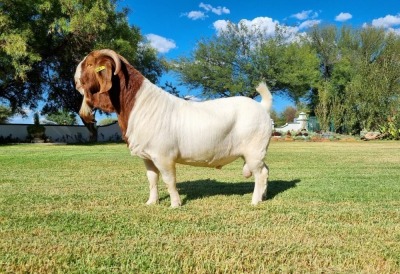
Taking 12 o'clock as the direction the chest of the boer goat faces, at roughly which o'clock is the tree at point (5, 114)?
The tree is roughly at 2 o'clock from the boer goat.

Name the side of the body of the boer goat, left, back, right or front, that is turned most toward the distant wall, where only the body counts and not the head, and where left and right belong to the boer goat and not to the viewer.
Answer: right

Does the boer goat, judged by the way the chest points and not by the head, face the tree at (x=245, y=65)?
no

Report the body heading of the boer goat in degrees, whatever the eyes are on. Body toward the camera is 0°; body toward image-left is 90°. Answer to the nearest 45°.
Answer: approximately 90°

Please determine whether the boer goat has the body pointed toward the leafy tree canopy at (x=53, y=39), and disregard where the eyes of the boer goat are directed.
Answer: no

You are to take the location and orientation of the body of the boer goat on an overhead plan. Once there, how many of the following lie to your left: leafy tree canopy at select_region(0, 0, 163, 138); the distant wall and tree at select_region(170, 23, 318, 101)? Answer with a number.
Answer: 0
